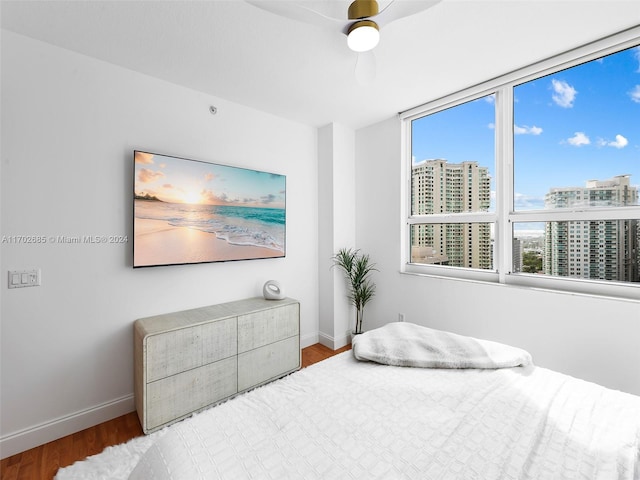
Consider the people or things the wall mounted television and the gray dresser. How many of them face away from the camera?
0

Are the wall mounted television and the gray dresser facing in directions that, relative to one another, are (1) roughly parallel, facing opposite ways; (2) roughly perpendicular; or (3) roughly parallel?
roughly parallel

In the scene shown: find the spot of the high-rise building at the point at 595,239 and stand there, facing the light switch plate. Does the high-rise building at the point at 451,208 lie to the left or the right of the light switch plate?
right

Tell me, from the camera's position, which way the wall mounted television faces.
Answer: facing the viewer and to the right of the viewer

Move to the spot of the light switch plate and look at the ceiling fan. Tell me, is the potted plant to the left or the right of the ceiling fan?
left

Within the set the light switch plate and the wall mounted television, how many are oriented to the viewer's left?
0

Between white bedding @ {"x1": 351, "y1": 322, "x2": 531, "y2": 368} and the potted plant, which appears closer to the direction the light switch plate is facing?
the white bedding

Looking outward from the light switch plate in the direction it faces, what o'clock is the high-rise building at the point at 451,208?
The high-rise building is roughly at 10 o'clock from the light switch plate.

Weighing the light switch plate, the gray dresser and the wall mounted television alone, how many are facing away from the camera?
0

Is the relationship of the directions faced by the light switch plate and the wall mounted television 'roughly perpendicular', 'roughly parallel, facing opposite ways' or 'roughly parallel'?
roughly parallel

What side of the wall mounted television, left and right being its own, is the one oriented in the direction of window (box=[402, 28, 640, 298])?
front

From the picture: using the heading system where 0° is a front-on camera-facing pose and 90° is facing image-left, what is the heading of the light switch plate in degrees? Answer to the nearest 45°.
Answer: approximately 0°

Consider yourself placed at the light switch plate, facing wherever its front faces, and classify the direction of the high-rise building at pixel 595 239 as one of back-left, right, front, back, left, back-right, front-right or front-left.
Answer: front-left

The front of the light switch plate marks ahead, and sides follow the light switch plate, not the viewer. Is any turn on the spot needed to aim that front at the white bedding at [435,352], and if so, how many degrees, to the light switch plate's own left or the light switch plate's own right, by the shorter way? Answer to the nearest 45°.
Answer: approximately 45° to the light switch plate's own left

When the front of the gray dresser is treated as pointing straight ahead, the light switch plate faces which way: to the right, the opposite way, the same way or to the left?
the same way
